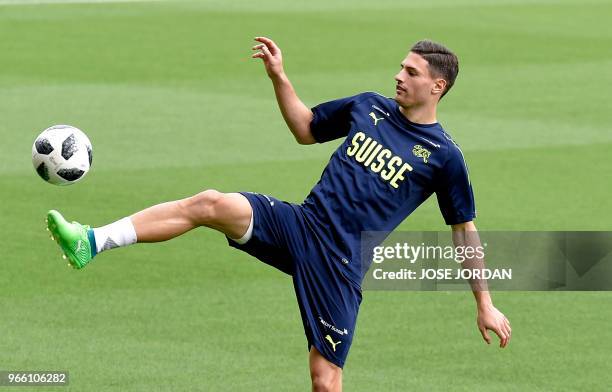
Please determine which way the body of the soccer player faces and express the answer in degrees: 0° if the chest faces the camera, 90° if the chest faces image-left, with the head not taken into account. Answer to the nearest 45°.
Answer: approximately 45°

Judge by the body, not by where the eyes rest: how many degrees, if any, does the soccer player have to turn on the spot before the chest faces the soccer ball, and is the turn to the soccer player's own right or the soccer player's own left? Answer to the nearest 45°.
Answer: approximately 90° to the soccer player's own right
